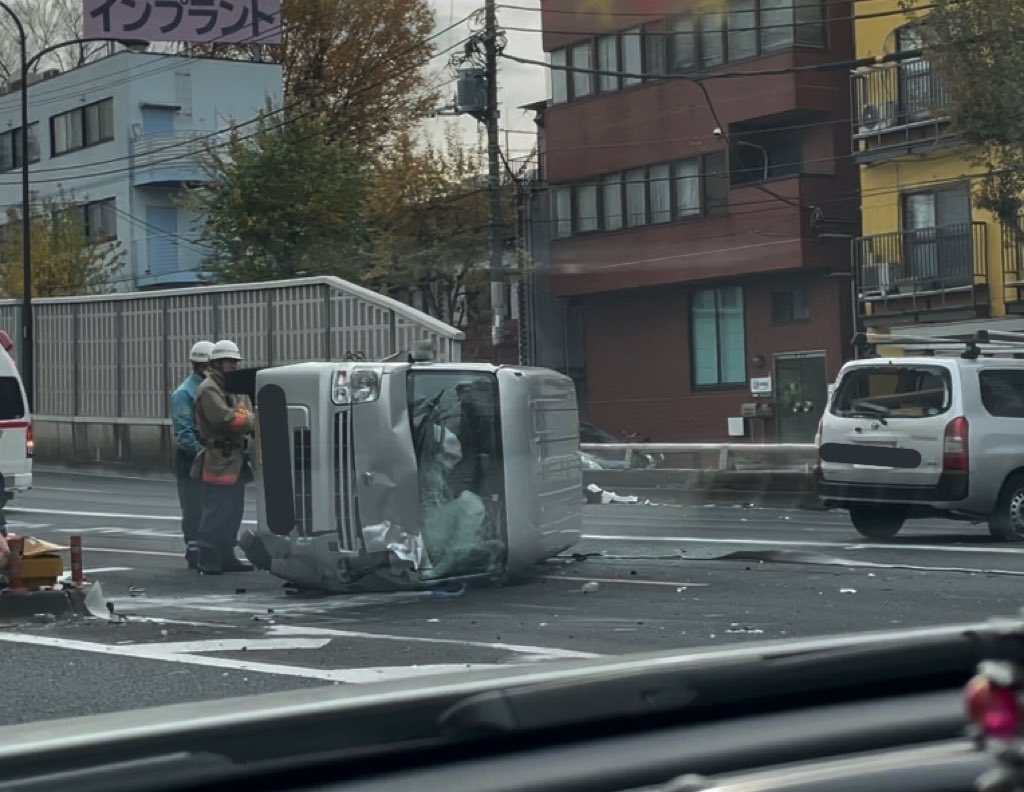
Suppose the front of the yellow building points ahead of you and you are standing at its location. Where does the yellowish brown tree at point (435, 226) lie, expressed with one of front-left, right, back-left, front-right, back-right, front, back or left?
back-right

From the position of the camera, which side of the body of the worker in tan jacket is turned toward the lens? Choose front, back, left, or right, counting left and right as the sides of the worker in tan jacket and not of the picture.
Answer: right

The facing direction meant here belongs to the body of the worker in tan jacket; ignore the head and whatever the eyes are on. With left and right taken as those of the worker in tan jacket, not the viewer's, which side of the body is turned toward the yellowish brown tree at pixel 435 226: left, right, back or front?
left

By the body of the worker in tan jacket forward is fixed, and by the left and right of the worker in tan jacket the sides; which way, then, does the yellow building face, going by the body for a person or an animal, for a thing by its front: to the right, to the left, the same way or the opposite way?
to the right

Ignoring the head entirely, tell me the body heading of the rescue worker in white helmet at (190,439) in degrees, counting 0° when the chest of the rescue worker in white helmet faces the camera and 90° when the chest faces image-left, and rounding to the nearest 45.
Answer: approximately 270°

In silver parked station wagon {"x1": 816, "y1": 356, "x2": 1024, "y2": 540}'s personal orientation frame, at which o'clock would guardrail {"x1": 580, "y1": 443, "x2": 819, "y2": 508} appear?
The guardrail is roughly at 10 o'clock from the silver parked station wagon.

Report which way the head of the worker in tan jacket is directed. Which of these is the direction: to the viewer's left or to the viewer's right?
to the viewer's right

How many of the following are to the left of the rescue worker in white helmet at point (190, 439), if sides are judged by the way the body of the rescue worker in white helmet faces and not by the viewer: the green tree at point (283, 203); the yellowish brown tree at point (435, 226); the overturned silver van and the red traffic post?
2

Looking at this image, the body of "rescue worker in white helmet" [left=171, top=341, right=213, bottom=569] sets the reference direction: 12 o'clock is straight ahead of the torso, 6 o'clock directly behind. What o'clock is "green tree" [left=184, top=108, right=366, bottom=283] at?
The green tree is roughly at 9 o'clock from the rescue worker in white helmet.
